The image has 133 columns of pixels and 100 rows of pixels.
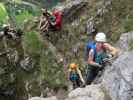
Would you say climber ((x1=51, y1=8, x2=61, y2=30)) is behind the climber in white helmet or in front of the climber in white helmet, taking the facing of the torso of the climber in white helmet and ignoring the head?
behind

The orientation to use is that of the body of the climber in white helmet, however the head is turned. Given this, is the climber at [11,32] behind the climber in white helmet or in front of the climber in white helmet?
behind
